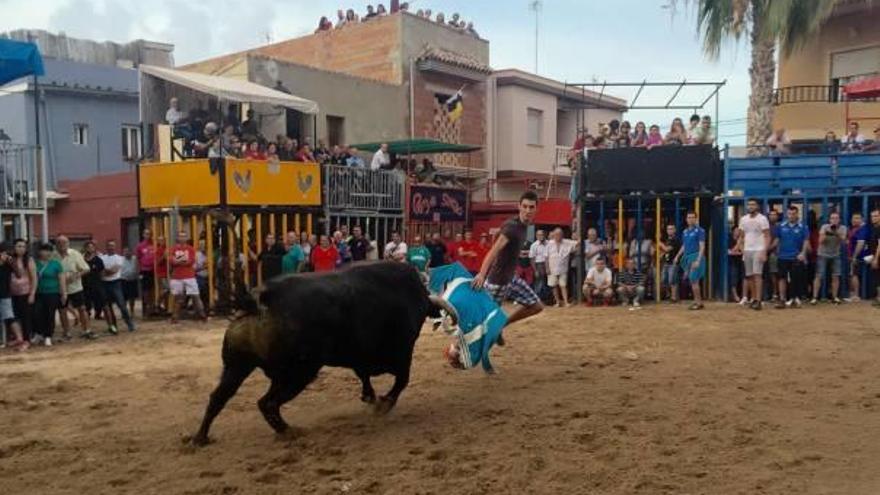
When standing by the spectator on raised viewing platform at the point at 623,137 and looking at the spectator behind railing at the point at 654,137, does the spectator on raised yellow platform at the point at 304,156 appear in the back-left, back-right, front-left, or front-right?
back-right

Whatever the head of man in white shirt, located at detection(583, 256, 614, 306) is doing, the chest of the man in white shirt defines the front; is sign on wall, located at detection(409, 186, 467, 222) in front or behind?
behind

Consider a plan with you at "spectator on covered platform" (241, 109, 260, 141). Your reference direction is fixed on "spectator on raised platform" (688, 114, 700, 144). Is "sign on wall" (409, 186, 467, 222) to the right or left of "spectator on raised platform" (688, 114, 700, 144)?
left

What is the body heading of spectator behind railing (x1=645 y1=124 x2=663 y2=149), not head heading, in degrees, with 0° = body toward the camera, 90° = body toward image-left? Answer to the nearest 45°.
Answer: approximately 0°

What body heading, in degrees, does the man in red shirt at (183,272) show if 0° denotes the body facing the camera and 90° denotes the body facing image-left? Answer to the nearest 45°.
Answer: approximately 0°
